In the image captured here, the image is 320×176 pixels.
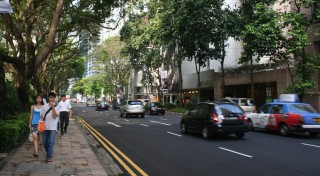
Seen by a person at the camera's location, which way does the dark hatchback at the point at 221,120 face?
facing away from the viewer and to the left of the viewer

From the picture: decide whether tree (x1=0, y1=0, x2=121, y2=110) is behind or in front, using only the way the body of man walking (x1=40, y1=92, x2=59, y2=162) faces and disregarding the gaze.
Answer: behind

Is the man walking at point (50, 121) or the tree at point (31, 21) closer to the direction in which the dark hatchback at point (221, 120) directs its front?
the tree

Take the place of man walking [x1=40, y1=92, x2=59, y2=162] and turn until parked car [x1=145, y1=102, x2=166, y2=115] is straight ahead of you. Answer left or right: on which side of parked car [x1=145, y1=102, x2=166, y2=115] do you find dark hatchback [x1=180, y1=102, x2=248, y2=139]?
right

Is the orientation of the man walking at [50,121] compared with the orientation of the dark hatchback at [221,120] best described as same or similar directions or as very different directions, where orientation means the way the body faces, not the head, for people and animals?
very different directions

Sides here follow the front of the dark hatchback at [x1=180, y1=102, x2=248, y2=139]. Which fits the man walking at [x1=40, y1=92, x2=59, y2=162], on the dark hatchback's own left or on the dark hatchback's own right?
on the dark hatchback's own left

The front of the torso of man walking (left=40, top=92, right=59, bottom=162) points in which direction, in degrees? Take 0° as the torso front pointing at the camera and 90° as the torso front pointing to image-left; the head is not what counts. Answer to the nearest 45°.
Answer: approximately 0°

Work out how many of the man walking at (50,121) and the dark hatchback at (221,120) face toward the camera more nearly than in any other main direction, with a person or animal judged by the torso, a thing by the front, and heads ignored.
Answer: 1
